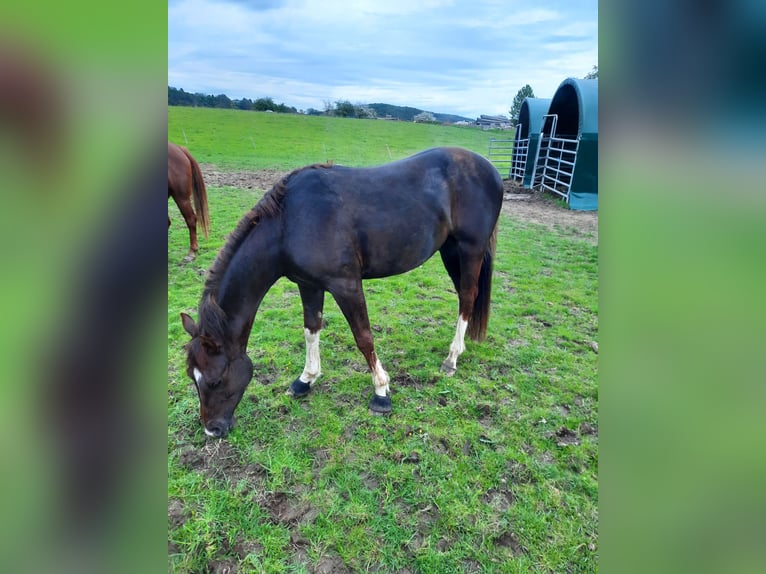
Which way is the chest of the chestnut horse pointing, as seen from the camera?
to the viewer's left

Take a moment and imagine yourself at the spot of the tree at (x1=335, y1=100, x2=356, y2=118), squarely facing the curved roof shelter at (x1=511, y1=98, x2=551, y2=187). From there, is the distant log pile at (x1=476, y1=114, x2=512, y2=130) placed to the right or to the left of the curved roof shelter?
left

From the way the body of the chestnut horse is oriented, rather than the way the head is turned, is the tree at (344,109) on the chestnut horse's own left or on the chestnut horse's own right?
on the chestnut horse's own right

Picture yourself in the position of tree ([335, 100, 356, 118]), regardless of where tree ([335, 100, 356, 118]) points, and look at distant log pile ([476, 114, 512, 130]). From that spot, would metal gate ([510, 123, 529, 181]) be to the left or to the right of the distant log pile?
right
